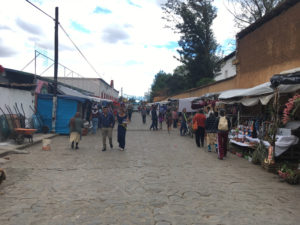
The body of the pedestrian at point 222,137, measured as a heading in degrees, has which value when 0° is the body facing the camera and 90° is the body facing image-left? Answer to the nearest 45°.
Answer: approximately 180°

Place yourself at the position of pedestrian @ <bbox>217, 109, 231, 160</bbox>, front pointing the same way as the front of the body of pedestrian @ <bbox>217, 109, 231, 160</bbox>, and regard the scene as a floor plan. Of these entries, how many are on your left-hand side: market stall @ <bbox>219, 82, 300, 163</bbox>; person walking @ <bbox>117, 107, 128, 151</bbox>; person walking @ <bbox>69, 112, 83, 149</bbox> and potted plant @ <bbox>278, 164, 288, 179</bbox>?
2

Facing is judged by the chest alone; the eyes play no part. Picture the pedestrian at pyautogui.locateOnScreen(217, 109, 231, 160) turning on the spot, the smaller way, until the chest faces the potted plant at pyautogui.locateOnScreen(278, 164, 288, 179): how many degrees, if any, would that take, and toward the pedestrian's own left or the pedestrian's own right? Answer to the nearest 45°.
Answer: approximately 135° to the pedestrian's own right

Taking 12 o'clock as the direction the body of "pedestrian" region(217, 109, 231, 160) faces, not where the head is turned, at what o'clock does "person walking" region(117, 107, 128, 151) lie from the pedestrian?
The person walking is roughly at 9 o'clock from the pedestrian.

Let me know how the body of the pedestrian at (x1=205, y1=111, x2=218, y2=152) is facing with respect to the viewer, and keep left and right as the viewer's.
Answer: facing away from the viewer

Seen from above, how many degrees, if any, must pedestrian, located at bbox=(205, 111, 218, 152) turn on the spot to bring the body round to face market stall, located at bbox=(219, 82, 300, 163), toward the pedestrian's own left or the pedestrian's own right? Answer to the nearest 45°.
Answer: approximately 135° to the pedestrian's own right

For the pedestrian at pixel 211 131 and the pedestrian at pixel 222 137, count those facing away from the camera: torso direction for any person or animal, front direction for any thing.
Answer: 2

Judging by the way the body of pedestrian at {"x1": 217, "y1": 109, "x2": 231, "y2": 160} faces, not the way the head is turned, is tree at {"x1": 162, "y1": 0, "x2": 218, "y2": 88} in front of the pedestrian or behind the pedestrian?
in front

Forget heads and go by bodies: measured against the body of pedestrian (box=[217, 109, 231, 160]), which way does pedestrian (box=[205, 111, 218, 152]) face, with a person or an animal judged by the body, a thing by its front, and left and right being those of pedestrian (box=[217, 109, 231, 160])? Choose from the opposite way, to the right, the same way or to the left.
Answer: the same way

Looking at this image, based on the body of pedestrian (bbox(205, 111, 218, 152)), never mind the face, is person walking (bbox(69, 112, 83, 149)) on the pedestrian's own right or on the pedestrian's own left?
on the pedestrian's own left

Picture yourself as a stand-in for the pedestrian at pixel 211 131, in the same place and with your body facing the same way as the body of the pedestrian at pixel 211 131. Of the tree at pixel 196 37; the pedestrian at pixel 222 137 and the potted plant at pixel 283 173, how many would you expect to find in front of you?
1
